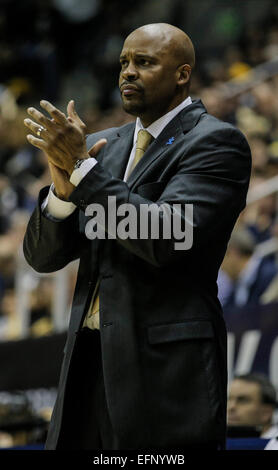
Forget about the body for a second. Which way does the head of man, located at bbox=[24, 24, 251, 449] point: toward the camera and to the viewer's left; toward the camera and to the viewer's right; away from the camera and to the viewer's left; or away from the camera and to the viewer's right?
toward the camera and to the viewer's left

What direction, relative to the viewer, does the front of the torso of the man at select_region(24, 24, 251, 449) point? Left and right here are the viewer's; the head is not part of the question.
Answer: facing the viewer and to the left of the viewer

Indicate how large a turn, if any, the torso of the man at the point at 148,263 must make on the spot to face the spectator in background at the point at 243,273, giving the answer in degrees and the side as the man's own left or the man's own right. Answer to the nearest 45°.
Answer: approximately 135° to the man's own right

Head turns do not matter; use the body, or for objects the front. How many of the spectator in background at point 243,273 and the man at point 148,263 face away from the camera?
0

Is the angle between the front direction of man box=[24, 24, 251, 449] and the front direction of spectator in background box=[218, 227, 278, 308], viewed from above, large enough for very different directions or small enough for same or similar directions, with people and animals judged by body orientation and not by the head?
same or similar directions

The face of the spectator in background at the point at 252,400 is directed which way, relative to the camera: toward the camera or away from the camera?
toward the camera

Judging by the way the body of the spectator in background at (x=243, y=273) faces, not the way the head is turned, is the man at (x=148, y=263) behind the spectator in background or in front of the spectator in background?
in front
